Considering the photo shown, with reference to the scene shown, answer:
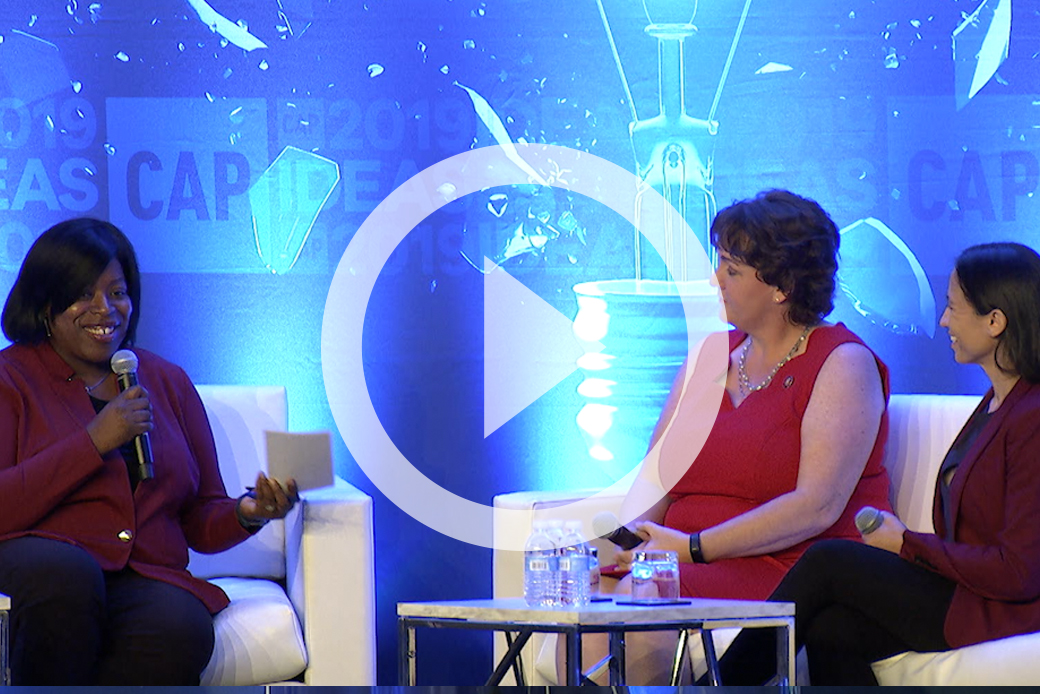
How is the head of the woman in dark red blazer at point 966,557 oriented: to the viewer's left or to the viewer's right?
to the viewer's left

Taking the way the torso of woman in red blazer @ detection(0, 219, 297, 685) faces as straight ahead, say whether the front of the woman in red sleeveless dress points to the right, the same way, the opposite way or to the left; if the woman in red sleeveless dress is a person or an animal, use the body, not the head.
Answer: to the right

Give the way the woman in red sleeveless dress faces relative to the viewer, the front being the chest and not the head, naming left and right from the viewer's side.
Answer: facing the viewer and to the left of the viewer

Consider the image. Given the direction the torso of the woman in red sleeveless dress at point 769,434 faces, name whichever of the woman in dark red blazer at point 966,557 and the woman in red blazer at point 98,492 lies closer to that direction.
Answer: the woman in red blazer

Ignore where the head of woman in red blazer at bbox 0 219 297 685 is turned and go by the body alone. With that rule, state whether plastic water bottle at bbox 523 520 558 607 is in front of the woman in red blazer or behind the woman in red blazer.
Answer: in front

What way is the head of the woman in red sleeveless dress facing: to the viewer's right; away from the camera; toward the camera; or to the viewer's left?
to the viewer's left

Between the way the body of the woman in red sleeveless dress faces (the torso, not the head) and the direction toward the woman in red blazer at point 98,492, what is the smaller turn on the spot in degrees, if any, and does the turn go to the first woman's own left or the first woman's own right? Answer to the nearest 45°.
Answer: approximately 45° to the first woman's own right

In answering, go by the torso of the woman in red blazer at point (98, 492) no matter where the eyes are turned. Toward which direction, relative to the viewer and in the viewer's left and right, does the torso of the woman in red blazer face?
facing the viewer and to the right of the viewer

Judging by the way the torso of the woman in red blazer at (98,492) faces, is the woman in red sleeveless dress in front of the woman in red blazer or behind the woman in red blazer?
in front

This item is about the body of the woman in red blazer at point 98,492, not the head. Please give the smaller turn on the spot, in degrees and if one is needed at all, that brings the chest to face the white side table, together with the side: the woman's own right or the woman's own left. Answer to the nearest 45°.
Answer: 0° — they already face it

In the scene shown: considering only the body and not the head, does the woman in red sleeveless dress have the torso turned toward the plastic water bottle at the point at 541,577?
yes
